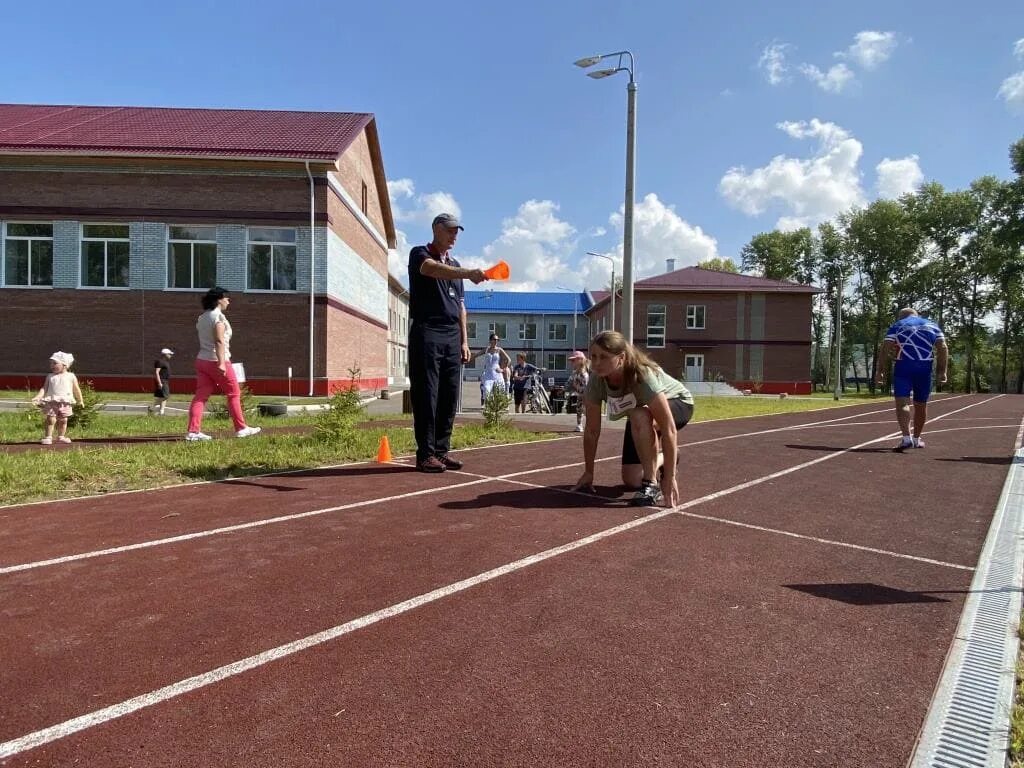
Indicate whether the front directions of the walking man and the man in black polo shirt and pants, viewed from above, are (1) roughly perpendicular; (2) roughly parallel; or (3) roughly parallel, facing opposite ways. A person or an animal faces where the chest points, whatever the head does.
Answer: roughly perpendicular

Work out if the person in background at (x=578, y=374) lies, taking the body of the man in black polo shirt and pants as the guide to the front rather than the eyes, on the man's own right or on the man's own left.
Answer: on the man's own left

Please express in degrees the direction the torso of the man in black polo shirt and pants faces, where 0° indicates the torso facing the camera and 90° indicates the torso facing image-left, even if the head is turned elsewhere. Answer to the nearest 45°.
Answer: approximately 315°

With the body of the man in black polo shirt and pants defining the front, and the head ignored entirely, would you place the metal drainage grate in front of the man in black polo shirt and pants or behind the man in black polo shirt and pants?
in front

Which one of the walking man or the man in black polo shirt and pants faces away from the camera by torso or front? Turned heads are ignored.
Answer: the walking man

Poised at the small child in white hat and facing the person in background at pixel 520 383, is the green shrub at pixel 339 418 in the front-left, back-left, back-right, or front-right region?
front-right

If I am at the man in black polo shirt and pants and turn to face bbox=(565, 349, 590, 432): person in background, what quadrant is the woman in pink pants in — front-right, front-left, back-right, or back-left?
front-left

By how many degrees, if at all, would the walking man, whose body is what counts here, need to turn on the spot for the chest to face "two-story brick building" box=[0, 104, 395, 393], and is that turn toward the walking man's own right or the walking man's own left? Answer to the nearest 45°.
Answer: approximately 90° to the walking man's own left

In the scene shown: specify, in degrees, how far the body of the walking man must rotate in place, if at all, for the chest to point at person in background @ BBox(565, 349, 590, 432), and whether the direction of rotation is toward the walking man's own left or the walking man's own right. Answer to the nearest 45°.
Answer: approximately 45° to the walking man's own left

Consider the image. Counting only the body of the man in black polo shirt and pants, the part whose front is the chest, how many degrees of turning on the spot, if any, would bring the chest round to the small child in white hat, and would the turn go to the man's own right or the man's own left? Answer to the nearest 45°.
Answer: approximately 180°

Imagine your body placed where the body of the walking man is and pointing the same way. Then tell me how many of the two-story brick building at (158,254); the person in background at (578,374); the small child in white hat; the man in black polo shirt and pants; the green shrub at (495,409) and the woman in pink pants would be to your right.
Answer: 0

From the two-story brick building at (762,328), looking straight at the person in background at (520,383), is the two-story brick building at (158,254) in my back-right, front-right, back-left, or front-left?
front-right

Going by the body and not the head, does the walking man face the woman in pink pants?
no

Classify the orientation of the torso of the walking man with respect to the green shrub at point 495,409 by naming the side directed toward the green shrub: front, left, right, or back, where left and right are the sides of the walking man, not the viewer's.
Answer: left
